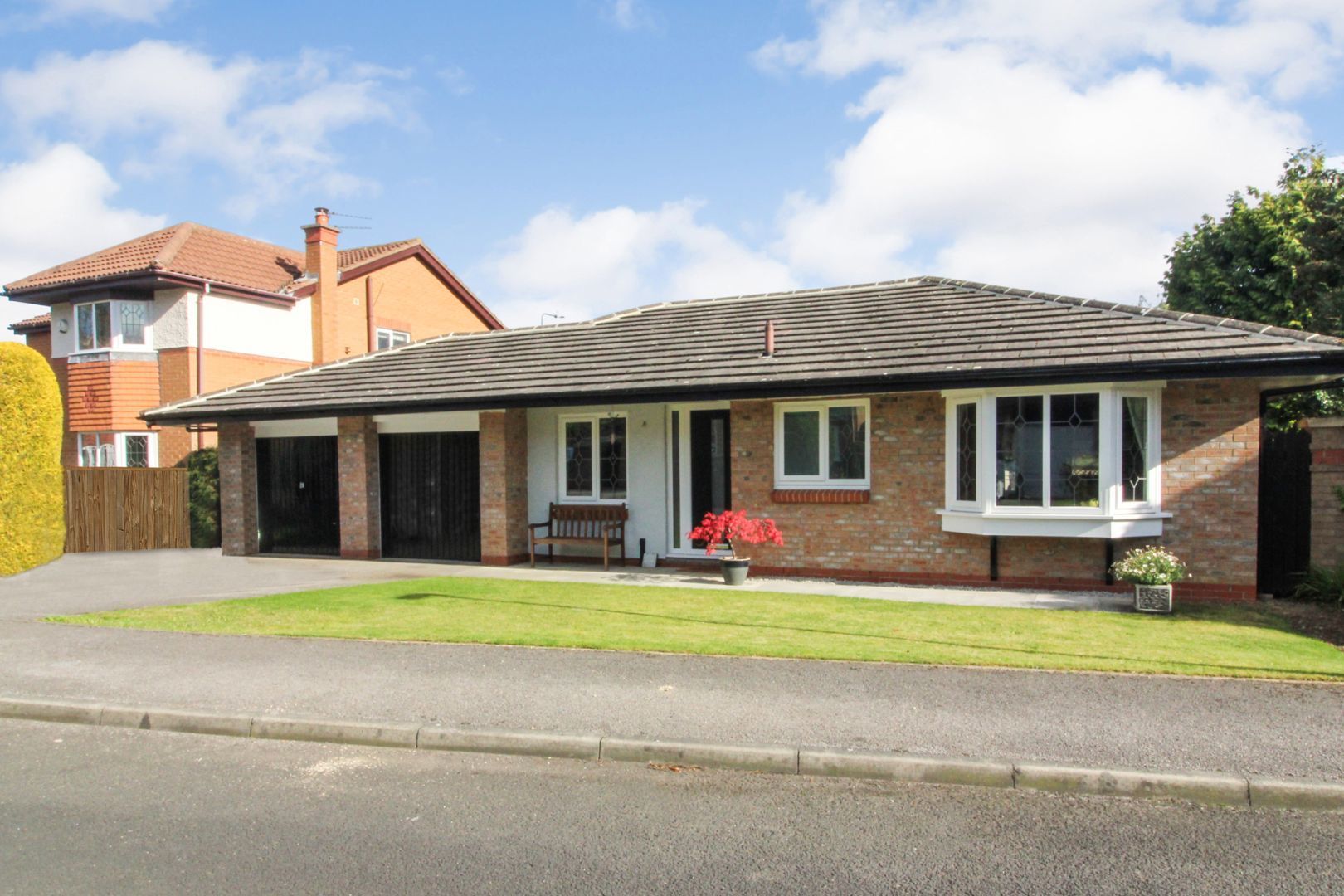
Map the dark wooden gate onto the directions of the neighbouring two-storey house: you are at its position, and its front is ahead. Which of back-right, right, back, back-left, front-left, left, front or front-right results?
left

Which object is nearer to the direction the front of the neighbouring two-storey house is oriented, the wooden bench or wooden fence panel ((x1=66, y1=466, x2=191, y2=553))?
the wooden fence panel

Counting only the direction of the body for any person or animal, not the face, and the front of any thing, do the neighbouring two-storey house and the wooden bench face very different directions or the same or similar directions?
same or similar directions

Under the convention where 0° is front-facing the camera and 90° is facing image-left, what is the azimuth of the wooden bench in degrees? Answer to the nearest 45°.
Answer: approximately 45°

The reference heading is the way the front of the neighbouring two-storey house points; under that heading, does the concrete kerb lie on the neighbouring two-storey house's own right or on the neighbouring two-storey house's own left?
on the neighbouring two-storey house's own left

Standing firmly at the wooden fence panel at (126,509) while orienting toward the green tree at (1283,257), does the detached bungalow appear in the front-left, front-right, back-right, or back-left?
front-right

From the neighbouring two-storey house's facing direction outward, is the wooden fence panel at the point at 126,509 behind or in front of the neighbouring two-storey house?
in front

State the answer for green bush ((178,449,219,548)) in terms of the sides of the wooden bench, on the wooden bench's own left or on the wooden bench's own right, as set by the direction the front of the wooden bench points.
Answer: on the wooden bench's own right

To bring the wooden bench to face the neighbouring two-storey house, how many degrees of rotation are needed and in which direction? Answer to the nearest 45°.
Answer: approximately 90° to its right

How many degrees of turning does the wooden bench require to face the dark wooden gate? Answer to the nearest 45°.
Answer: approximately 90° to its left

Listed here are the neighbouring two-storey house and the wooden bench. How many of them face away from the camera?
0
